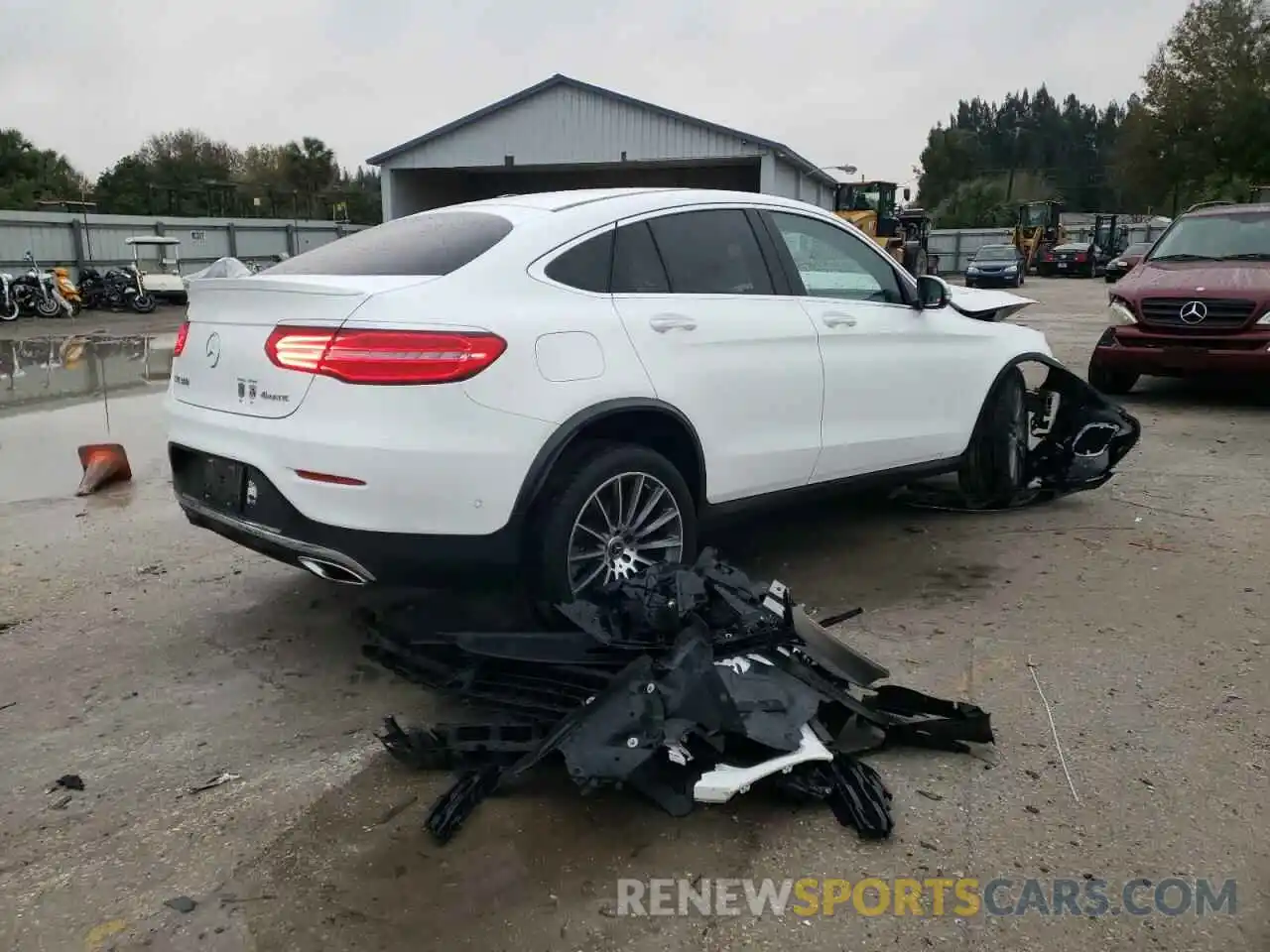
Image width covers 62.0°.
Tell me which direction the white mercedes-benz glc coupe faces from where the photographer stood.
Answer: facing away from the viewer and to the right of the viewer

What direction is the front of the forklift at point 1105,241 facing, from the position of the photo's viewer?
facing the viewer and to the left of the viewer

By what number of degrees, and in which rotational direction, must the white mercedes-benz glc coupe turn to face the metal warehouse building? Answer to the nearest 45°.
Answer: approximately 45° to its left

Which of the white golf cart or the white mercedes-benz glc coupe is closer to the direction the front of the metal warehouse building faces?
the white mercedes-benz glc coupe

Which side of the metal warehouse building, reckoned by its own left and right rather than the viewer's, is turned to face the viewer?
front

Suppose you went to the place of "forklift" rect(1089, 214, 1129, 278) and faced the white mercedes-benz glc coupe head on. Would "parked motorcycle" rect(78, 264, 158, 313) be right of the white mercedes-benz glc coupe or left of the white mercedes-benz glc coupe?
right

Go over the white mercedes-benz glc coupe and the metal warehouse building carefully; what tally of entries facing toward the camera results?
1

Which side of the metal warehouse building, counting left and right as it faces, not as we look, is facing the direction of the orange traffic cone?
front

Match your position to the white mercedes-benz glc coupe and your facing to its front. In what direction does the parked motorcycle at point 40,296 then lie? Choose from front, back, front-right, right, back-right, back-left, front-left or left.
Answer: left

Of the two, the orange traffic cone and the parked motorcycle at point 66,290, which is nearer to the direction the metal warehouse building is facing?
the orange traffic cone

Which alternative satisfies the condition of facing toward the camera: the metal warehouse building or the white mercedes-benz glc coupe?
the metal warehouse building
